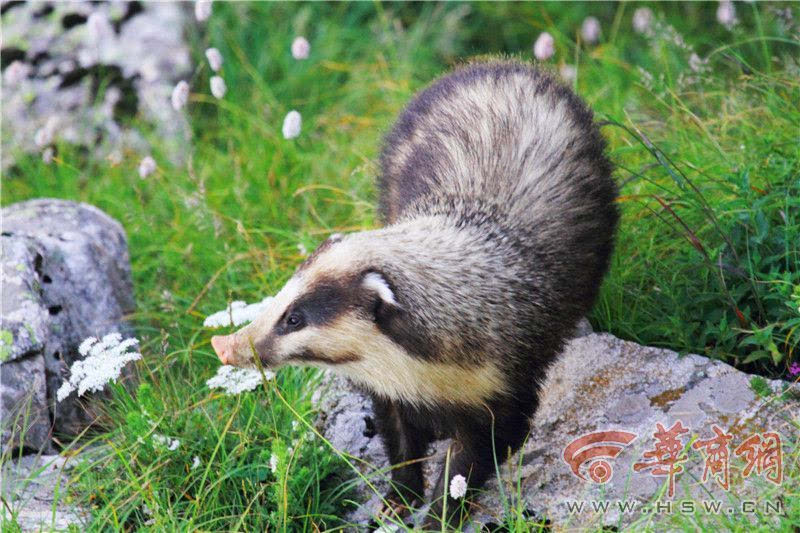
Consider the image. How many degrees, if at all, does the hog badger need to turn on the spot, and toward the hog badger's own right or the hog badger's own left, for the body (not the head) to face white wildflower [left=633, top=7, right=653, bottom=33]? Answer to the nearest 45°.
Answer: approximately 135° to the hog badger's own right

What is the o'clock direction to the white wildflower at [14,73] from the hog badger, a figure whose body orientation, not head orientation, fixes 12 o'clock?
The white wildflower is roughly at 3 o'clock from the hog badger.

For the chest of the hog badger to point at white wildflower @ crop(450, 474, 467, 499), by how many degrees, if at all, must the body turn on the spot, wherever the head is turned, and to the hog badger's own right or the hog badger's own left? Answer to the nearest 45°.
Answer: approximately 45° to the hog badger's own left

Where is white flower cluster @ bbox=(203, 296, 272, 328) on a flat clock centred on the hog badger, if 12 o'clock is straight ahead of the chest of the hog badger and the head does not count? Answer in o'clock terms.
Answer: The white flower cluster is roughly at 2 o'clock from the hog badger.

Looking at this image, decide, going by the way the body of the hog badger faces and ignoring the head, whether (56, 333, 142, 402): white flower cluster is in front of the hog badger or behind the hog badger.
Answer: in front

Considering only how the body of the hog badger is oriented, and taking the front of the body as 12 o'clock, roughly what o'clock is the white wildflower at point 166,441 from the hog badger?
The white wildflower is roughly at 1 o'clock from the hog badger.

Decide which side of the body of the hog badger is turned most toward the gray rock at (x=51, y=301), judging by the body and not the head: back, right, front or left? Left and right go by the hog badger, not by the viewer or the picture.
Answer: right

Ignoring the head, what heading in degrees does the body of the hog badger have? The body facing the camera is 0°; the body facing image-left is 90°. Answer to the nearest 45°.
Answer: approximately 45°

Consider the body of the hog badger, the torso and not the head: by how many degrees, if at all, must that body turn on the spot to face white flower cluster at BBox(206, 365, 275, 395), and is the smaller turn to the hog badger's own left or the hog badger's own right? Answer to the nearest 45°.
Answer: approximately 45° to the hog badger's own right
